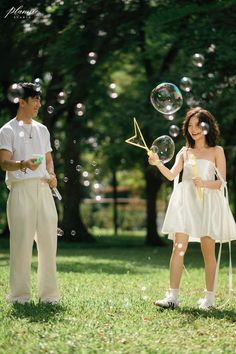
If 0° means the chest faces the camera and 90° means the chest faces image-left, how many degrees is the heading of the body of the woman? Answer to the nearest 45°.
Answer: approximately 45°

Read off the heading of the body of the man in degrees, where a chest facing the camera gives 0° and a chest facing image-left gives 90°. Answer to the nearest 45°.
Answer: approximately 315°

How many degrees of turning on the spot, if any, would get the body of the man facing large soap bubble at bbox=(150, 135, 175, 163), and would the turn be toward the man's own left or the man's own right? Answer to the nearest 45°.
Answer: approximately 45° to the man's own left

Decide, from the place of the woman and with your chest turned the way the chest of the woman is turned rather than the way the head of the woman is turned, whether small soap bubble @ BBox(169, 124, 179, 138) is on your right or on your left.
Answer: on your right

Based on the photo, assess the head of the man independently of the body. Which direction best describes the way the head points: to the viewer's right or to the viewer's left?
to the viewer's right

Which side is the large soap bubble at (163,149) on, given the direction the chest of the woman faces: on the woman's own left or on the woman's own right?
on the woman's own right

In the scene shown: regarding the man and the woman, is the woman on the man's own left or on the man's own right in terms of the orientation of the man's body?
on the man's own left
